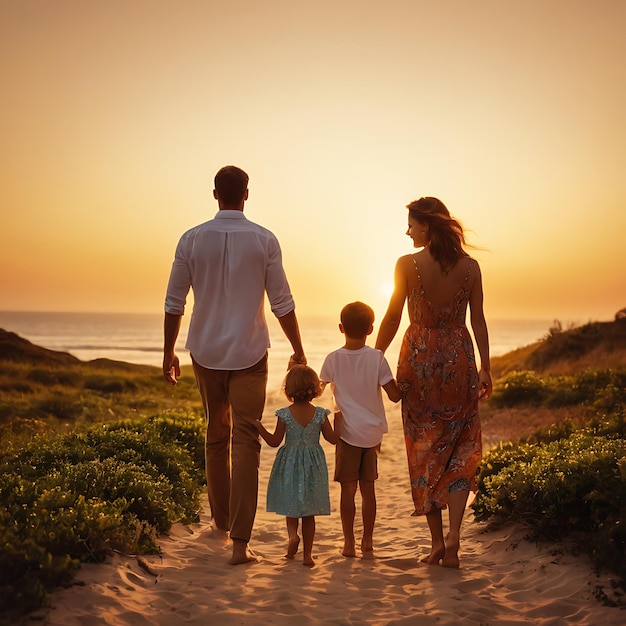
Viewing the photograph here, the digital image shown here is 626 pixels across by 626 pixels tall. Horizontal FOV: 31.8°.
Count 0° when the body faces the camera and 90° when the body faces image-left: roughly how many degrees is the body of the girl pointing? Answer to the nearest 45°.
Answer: approximately 180°

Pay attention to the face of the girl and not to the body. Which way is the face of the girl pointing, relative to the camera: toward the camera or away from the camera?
away from the camera

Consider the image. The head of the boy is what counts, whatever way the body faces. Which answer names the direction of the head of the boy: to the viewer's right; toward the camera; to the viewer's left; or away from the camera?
away from the camera

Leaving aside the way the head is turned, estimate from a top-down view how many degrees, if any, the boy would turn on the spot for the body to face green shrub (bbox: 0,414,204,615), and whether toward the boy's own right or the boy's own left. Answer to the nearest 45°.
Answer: approximately 90° to the boy's own left

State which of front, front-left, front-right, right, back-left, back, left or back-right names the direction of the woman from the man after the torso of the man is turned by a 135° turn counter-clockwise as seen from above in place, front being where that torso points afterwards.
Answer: back-left

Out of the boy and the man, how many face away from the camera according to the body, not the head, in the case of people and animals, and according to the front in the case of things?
2

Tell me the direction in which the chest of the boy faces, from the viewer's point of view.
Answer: away from the camera

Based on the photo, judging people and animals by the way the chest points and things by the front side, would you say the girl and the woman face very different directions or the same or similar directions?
same or similar directions

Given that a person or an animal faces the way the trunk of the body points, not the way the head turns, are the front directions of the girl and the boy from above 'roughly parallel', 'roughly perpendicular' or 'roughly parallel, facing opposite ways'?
roughly parallel

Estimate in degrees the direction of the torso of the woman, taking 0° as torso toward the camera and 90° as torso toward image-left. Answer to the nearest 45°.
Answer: approximately 180°

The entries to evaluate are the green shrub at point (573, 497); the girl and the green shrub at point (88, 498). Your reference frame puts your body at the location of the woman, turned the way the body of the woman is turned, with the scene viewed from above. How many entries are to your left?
2

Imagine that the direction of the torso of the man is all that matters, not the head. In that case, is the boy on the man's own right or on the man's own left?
on the man's own right

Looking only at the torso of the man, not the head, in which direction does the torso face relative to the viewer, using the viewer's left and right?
facing away from the viewer
